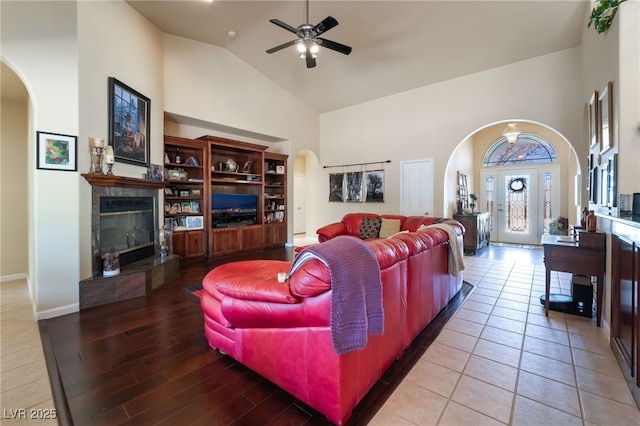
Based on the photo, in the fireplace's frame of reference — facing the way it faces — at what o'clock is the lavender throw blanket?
The lavender throw blanket is roughly at 1 o'clock from the fireplace.

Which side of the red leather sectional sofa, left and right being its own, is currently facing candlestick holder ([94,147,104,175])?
front

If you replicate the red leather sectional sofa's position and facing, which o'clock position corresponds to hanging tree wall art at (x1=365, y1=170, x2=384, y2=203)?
The hanging tree wall art is roughly at 2 o'clock from the red leather sectional sofa.

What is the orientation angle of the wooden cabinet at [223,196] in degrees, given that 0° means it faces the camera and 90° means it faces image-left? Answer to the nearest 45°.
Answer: approximately 315°

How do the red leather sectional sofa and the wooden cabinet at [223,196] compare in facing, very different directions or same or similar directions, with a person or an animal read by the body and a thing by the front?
very different directions

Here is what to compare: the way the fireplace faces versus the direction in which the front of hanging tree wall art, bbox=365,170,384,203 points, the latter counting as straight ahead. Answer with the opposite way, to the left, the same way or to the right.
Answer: to the left

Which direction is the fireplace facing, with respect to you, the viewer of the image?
facing the viewer and to the right of the viewer

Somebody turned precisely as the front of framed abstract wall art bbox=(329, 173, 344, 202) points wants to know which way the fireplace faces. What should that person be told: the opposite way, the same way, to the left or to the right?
to the left

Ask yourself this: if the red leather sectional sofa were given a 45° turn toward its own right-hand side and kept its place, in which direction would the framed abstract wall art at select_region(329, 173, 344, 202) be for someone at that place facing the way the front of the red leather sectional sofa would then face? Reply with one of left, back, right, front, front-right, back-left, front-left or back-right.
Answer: front

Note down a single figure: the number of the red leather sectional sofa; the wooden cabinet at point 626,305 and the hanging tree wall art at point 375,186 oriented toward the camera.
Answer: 1

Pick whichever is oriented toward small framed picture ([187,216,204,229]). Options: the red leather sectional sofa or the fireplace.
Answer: the red leather sectional sofa

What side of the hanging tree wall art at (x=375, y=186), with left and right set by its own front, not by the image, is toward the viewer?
front

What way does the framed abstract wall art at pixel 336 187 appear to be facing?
toward the camera

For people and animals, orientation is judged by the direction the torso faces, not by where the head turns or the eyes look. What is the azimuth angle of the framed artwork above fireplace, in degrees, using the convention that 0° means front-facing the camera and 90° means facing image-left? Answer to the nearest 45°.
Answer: approximately 315°

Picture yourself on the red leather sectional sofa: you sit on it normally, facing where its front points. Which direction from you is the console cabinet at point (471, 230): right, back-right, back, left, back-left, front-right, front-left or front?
right

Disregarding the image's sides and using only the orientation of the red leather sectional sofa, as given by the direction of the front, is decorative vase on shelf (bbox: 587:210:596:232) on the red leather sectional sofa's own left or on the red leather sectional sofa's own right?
on the red leather sectional sofa's own right

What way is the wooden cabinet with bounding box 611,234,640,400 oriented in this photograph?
to the viewer's left

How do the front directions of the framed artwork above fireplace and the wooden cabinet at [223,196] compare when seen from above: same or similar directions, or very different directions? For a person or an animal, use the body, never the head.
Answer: same or similar directions

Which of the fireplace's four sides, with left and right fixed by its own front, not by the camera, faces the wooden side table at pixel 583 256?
front
